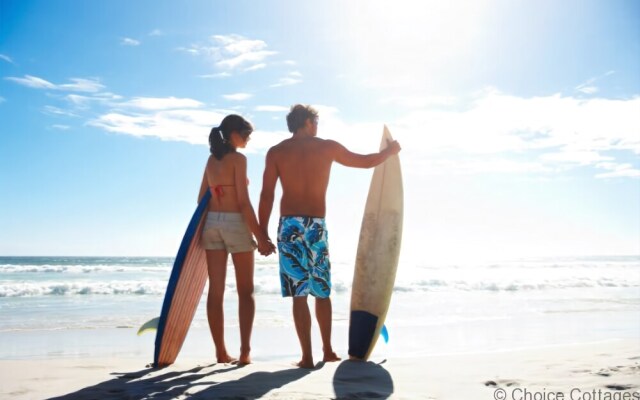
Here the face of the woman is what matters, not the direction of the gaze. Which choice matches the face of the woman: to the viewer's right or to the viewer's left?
to the viewer's right

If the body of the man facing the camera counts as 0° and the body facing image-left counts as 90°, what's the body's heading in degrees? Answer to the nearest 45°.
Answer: approximately 180°
